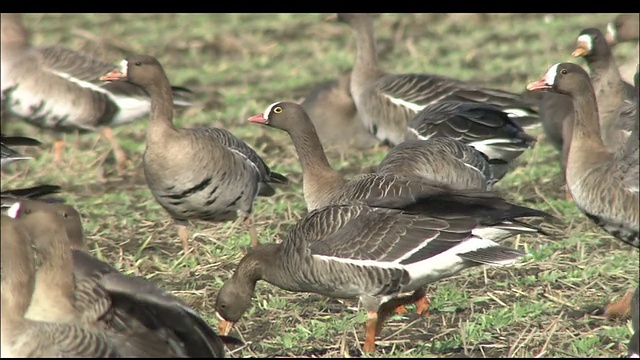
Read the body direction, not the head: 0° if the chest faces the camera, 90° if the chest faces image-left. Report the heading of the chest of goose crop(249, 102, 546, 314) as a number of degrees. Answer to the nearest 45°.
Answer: approximately 90°

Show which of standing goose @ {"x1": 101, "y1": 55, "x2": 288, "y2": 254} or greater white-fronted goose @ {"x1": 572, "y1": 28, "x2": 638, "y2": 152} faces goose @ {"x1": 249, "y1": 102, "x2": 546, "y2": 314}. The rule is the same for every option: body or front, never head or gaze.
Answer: the greater white-fronted goose

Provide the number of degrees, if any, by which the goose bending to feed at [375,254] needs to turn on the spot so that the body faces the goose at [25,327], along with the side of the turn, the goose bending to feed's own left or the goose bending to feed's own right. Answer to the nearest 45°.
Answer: approximately 45° to the goose bending to feed's own left

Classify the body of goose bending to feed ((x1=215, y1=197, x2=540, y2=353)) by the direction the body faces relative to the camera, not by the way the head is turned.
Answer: to the viewer's left

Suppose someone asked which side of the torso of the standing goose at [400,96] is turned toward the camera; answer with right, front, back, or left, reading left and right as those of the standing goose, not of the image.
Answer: left

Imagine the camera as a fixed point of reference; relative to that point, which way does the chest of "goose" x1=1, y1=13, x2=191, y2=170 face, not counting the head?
to the viewer's left

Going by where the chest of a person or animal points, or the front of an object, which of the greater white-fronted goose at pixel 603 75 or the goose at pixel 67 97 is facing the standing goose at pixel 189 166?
the greater white-fronted goose
